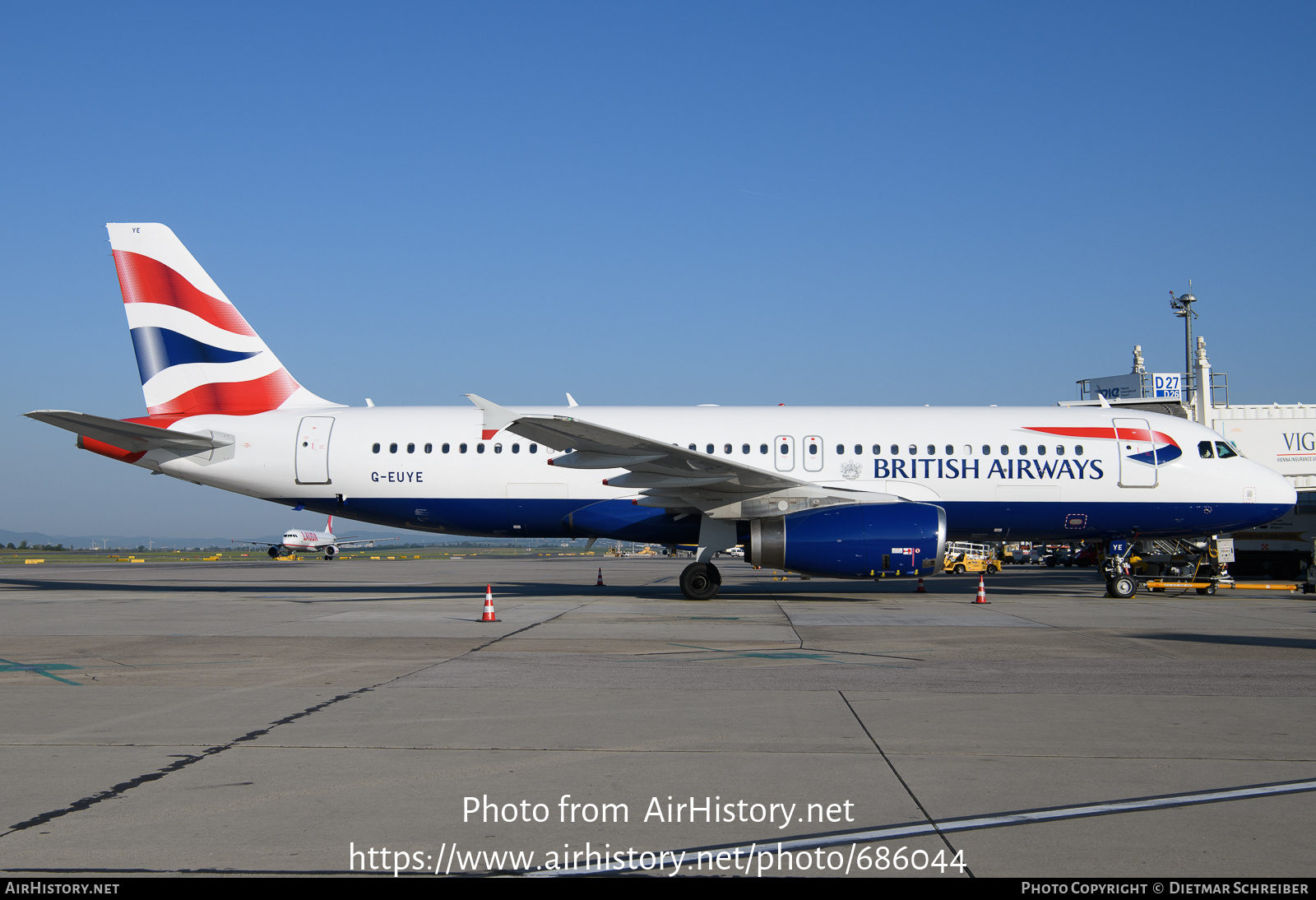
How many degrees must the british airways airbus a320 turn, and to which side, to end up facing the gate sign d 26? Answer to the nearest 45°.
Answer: approximately 45° to its left

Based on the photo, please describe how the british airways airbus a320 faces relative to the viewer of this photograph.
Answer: facing to the right of the viewer

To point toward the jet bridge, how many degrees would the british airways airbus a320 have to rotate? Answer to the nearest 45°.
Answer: approximately 45° to its left

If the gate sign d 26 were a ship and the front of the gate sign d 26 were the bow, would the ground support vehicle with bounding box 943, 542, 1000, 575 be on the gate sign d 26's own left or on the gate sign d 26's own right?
on the gate sign d 26's own right

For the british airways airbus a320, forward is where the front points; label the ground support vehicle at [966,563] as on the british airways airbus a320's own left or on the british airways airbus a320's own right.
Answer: on the british airways airbus a320's own left

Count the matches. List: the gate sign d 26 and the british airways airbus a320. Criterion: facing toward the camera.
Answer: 1

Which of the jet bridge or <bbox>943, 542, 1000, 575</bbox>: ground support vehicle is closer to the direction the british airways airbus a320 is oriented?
the jet bridge
